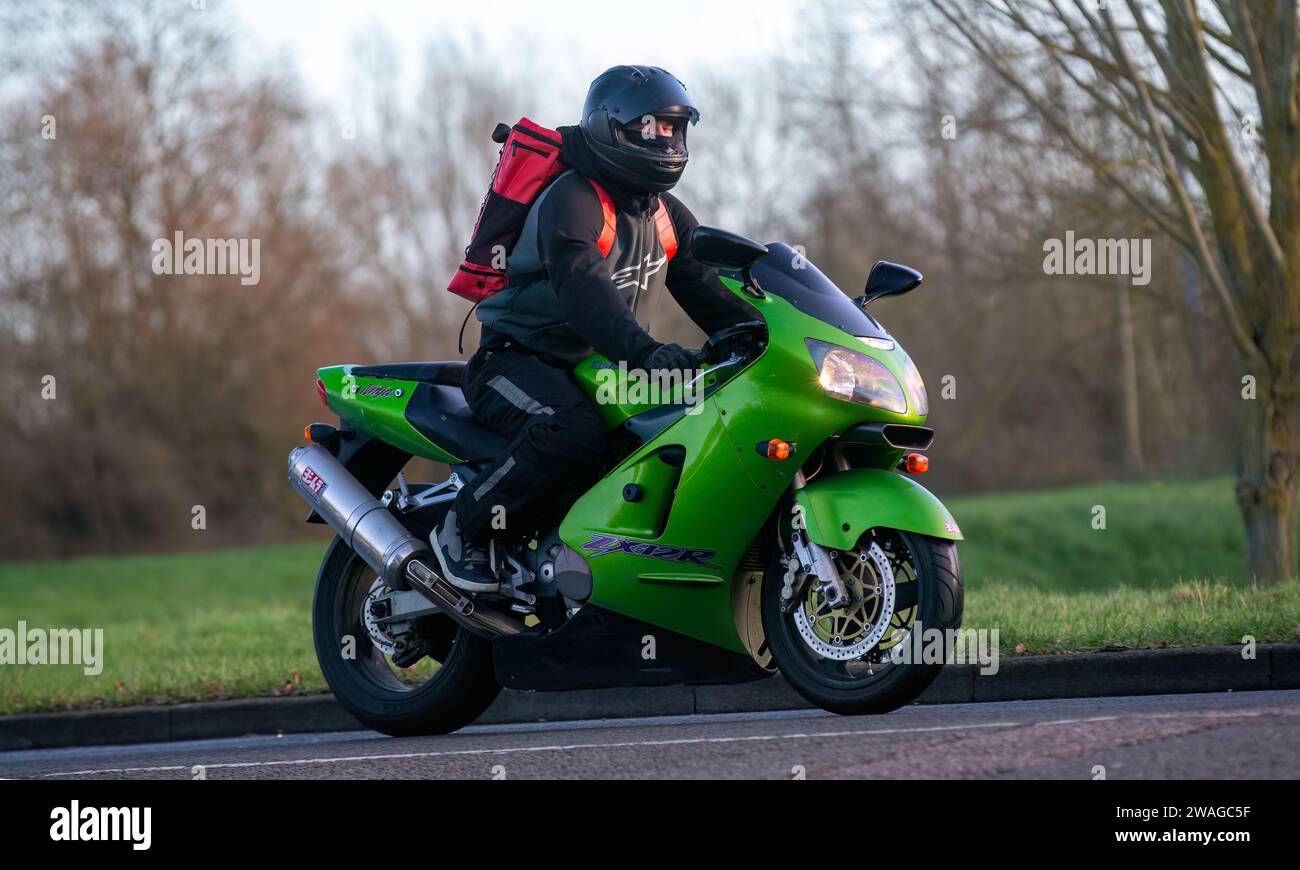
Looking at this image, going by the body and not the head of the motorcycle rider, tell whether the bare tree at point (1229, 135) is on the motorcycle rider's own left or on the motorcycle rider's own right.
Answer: on the motorcycle rider's own left

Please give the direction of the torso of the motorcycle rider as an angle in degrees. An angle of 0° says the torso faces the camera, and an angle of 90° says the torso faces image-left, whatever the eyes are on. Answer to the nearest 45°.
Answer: approximately 315°

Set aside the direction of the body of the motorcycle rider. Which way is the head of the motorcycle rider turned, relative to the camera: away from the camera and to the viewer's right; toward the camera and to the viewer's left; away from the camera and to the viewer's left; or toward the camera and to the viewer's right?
toward the camera and to the viewer's right
